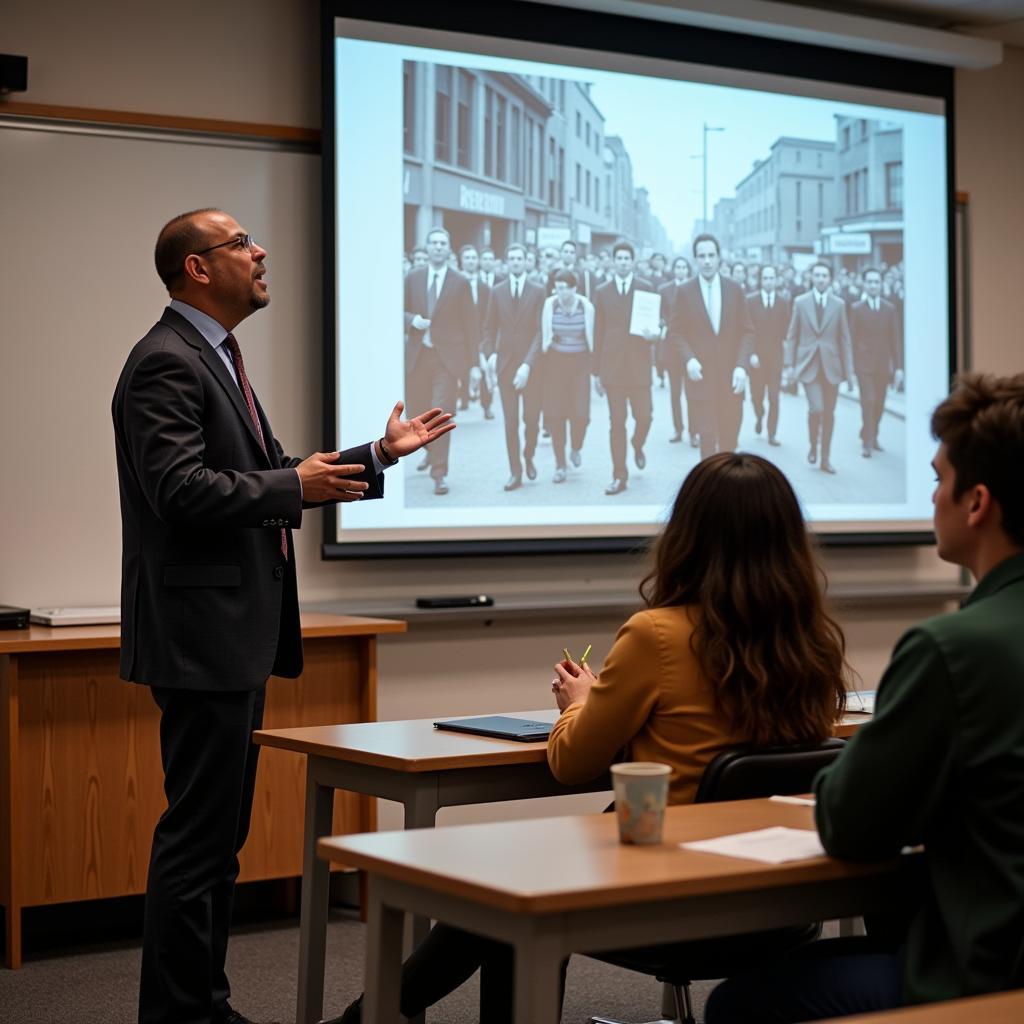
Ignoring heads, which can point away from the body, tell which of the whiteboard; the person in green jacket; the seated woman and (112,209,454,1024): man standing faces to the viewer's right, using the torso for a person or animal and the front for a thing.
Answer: the man standing

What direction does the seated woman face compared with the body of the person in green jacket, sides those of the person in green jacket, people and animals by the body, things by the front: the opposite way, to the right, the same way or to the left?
the same way

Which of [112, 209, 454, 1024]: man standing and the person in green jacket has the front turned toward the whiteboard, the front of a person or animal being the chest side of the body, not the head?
the person in green jacket

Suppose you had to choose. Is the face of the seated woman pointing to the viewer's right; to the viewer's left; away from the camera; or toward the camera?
away from the camera

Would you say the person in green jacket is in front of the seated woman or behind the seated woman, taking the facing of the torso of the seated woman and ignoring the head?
behind

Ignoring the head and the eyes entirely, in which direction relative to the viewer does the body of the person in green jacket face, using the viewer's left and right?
facing away from the viewer and to the left of the viewer

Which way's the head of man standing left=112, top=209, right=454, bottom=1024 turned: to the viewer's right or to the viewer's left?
to the viewer's right

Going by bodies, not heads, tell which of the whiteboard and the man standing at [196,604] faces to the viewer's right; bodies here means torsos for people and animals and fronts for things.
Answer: the man standing

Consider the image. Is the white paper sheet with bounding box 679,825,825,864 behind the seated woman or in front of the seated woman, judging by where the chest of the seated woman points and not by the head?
behind

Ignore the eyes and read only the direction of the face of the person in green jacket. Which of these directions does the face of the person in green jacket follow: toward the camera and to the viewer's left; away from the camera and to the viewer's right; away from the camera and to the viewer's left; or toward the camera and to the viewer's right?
away from the camera and to the viewer's left

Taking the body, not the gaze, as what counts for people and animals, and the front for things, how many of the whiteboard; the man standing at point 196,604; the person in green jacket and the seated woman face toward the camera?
1

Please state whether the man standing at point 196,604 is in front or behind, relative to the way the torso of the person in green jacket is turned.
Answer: in front

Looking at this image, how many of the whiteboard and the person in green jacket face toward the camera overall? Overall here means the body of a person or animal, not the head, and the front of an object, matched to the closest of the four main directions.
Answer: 1

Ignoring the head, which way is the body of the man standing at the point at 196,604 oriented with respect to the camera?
to the viewer's right

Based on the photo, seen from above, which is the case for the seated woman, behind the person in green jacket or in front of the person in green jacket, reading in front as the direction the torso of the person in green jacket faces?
in front
